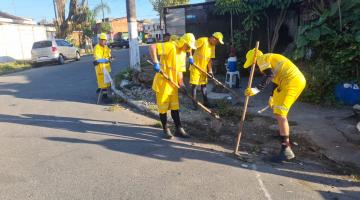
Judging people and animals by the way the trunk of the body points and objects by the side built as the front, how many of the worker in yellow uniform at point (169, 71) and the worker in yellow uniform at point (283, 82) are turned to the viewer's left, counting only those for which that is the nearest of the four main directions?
1

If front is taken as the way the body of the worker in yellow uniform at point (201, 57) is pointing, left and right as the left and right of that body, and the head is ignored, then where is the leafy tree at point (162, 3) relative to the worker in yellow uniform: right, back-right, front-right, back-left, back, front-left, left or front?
back-left

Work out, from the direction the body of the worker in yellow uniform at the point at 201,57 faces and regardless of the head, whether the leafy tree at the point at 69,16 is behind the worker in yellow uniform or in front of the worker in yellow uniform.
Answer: behind

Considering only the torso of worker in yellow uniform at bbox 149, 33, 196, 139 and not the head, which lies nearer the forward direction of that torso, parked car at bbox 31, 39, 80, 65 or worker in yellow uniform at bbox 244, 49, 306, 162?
the worker in yellow uniform

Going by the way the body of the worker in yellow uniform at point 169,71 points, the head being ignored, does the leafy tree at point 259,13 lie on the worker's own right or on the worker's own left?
on the worker's own left

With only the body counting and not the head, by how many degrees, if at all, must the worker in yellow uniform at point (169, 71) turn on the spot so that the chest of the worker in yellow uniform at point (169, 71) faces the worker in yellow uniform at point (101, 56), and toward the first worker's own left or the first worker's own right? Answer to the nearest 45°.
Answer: approximately 180°

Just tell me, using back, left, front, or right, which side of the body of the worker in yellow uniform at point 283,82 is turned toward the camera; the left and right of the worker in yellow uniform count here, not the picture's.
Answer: left

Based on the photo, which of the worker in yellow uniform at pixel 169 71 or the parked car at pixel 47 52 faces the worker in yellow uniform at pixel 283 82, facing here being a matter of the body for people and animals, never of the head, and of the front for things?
the worker in yellow uniform at pixel 169 71

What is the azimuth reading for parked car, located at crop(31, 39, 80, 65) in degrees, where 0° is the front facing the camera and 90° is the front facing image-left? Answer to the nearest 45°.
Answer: approximately 225°

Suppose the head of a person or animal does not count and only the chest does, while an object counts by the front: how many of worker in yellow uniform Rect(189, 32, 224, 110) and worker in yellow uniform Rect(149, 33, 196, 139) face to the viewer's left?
0

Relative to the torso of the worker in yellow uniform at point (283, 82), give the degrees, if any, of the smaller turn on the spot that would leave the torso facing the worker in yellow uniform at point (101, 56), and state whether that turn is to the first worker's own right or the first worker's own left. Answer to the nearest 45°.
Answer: approximately 45° to the first worker's own right

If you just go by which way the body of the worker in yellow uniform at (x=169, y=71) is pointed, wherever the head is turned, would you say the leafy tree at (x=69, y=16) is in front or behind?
behind
